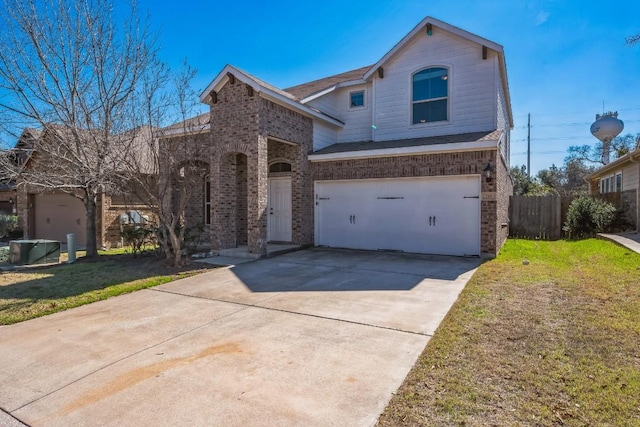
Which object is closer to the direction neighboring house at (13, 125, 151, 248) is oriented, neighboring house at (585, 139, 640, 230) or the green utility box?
the green utility box

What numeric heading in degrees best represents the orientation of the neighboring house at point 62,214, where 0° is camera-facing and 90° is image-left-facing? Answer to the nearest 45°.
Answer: approximately 45°

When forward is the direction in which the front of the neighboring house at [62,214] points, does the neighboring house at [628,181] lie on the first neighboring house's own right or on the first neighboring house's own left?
on the first neighboring house's own left

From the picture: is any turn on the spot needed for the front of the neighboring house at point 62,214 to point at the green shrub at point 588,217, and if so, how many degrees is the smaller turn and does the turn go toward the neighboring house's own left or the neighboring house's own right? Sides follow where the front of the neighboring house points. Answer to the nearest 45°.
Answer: approximately 90° to the neighboring house's own left

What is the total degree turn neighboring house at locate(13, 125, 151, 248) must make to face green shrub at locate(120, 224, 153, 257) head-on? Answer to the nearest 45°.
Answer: approximately 45° to its left

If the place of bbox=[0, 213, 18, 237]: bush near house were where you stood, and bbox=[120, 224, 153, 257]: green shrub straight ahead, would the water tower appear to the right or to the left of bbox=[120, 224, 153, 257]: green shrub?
left

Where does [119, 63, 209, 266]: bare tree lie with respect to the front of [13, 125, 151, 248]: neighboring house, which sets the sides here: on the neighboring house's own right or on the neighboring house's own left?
on the neighboring house's own left

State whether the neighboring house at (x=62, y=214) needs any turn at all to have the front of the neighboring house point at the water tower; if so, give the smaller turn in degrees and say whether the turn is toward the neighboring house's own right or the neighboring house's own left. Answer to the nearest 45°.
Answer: approximately 135° to the neighboring house's own left

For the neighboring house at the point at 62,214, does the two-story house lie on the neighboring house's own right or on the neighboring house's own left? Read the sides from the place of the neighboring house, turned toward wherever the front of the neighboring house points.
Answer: on the neighboring house's own left
